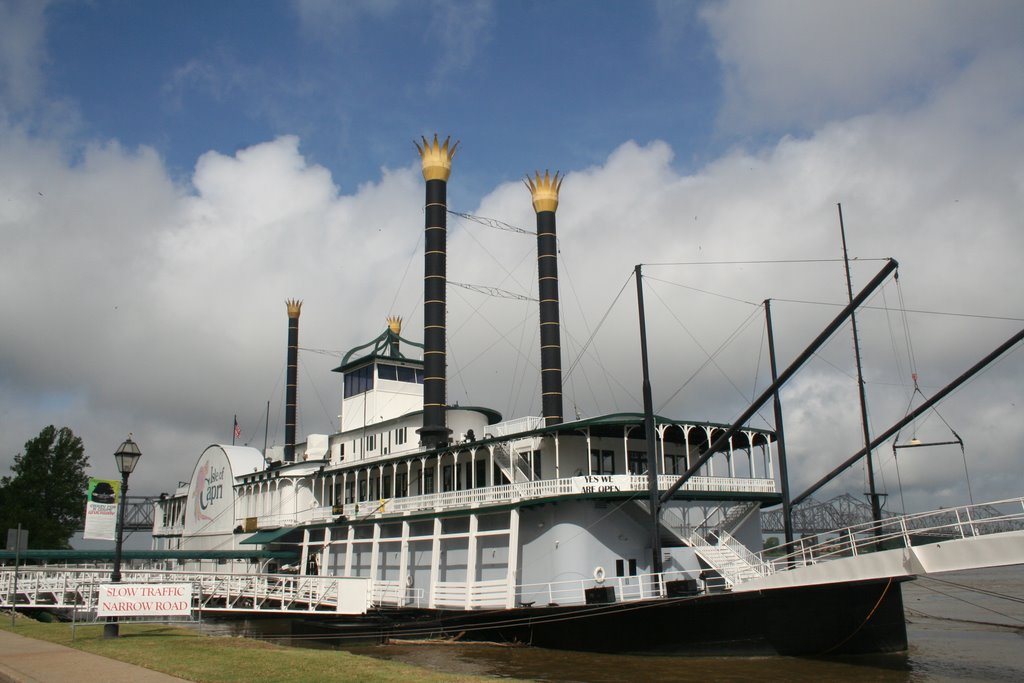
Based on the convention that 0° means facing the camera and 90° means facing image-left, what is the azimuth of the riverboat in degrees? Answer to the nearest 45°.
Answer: approximately 315°

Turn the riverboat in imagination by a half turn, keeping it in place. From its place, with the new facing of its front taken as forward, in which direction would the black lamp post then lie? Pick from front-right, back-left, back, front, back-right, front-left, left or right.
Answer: left
